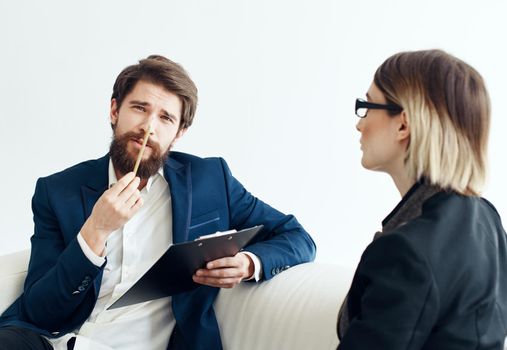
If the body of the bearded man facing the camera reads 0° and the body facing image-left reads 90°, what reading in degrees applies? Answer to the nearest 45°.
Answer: approximately 0°

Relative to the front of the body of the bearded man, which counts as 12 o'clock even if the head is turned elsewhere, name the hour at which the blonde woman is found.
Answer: The blonde woman is roughly at 11 o'clock from the bearded man.

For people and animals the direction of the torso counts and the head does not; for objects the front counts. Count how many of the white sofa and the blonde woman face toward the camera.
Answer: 1

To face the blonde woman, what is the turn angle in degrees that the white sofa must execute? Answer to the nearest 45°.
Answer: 0° — it already faces them

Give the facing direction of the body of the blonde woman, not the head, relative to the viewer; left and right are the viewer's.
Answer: facing away from the viewer and to the left of the viewer

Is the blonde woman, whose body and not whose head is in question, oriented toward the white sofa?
yes

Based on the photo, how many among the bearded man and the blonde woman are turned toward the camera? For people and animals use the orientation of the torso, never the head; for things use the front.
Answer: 1

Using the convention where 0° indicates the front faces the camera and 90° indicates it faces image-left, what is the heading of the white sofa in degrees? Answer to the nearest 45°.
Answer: approximately 0°
